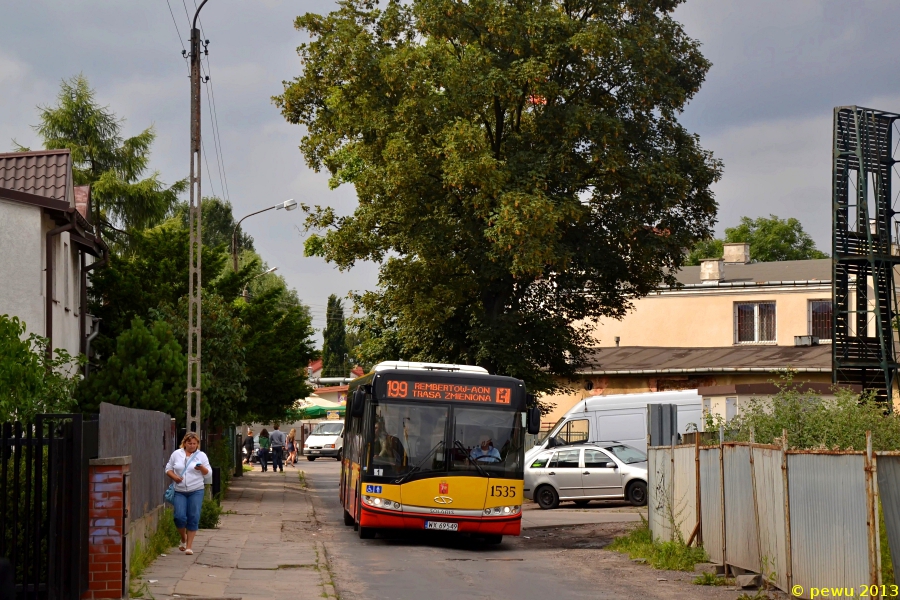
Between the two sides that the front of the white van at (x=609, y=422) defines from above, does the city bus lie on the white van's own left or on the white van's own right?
on the white van's own left

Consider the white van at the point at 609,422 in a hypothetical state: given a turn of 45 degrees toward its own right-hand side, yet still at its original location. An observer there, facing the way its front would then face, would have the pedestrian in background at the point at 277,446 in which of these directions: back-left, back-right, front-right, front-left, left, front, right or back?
front

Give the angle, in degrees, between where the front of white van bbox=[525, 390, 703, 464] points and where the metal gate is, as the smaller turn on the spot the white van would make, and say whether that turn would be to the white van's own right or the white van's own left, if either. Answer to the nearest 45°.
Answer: approximately 90° to the white van's own left

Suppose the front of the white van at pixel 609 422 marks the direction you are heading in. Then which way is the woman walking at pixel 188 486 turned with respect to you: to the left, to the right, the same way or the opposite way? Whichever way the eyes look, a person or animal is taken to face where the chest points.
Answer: to the left

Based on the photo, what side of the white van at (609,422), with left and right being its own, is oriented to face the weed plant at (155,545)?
left

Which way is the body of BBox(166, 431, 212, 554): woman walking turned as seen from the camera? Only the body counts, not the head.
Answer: toward the camera

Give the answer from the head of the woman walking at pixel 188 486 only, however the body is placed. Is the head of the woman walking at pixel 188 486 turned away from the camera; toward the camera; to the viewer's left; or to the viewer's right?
toward the camera

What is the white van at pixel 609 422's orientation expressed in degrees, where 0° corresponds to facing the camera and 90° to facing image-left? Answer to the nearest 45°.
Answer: approximately 90°

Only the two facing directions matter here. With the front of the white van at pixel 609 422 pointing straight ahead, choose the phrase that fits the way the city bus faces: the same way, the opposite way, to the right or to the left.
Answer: to the left

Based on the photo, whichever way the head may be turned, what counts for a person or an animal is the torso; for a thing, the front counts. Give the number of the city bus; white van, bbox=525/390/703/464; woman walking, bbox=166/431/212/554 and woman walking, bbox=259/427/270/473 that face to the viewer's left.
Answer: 1
